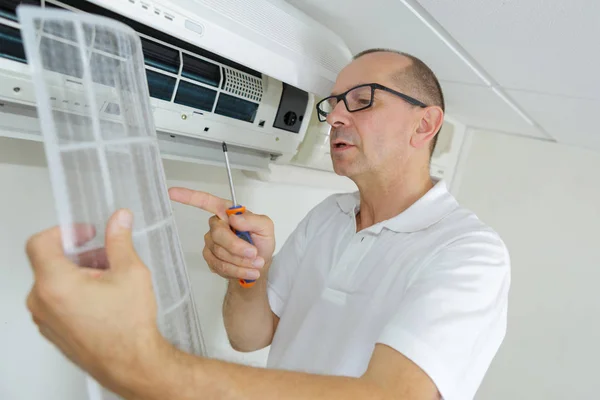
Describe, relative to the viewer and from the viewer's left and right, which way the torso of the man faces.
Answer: facing the viewer and to the left of the viewer
